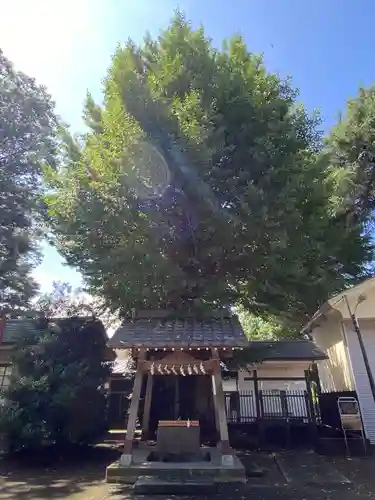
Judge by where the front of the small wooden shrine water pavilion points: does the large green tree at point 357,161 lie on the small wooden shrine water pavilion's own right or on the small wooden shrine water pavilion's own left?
on the small wooden shrine water pavilion's own left

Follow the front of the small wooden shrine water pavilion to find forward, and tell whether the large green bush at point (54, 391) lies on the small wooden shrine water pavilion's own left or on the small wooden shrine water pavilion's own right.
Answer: on the small wooden shrine water pavilion's own right

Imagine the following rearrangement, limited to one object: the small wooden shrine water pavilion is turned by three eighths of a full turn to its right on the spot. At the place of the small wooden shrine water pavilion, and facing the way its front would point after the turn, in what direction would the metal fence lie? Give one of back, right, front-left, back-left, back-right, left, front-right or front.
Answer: right

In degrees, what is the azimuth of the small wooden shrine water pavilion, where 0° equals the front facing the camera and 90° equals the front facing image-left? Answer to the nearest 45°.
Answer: approximately 0°
